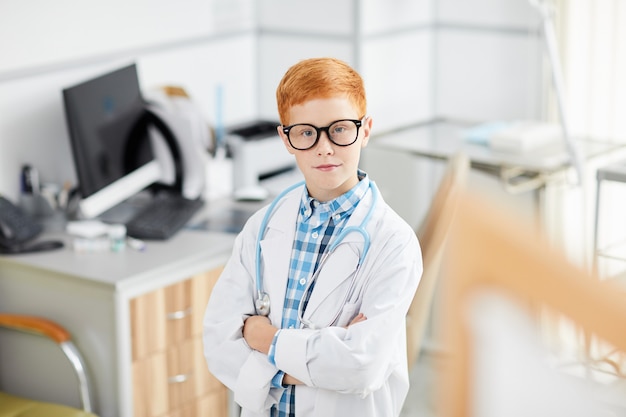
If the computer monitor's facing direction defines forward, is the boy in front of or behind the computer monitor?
in front

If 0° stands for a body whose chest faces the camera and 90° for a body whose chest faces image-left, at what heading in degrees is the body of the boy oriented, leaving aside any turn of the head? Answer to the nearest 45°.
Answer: approximately 0°

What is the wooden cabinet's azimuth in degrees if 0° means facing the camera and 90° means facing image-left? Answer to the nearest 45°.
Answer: approximately 315°

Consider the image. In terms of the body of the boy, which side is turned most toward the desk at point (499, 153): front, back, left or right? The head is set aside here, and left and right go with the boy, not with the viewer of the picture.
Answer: back

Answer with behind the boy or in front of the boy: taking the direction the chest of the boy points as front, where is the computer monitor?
behind

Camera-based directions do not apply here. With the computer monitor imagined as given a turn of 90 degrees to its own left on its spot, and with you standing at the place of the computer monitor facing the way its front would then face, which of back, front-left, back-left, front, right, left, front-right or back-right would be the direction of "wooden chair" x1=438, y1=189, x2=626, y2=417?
back-right
